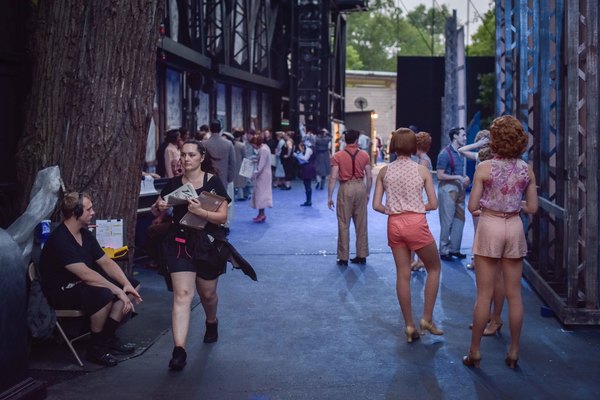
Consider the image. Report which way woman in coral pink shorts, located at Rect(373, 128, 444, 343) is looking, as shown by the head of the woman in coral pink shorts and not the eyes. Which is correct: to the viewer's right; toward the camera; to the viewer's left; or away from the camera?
away from the camera

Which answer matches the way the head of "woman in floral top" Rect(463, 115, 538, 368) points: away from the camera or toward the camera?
away from the camera

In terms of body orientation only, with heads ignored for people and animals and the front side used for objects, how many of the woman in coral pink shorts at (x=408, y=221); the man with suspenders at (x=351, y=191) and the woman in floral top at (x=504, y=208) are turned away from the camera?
3

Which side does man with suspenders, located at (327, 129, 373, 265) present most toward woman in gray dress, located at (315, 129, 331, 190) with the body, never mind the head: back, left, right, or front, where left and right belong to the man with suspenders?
front

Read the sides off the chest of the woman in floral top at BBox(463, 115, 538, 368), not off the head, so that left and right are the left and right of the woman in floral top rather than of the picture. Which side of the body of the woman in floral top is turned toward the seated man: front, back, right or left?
left

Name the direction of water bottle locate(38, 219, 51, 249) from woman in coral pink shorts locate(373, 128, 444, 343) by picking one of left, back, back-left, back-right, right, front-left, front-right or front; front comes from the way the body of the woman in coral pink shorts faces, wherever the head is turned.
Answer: left

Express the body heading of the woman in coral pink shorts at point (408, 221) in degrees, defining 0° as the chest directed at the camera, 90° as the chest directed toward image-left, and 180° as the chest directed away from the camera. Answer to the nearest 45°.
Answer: approximately 180°

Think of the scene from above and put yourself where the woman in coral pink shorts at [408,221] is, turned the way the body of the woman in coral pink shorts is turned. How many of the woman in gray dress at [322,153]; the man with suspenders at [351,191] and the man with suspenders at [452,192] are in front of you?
3

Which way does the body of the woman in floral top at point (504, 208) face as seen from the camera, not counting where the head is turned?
away from the camera

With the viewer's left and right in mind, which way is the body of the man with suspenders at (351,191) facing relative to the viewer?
facing away from the viewer

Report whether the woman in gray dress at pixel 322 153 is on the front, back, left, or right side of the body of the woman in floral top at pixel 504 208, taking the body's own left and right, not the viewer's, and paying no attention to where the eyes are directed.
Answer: front
